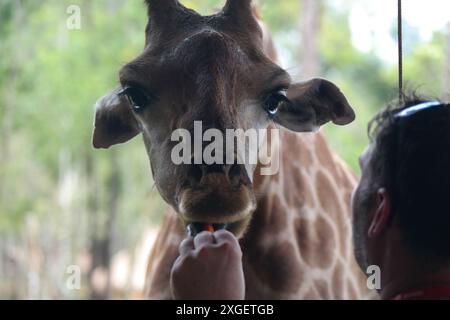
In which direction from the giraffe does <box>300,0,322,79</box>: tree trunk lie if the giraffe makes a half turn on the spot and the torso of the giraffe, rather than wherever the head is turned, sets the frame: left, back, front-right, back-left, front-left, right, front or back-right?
front

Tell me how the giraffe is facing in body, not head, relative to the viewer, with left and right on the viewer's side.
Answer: facing the viewer
